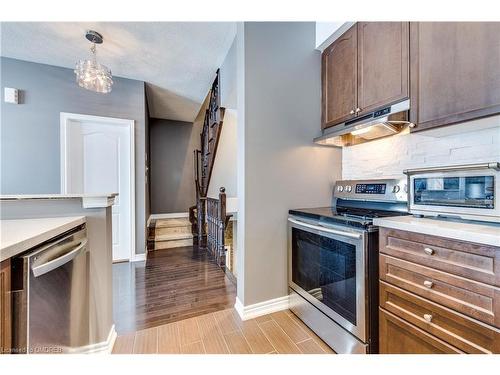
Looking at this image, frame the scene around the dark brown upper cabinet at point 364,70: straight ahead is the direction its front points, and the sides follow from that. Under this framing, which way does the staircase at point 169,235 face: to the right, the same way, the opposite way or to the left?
to the left

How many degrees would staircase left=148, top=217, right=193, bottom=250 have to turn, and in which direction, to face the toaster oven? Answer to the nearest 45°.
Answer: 0° — it already faces it

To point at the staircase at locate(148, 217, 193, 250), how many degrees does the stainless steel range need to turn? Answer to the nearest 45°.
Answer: approximately 90° to its right

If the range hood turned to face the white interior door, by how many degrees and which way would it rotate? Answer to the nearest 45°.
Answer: approximately 45° to its right

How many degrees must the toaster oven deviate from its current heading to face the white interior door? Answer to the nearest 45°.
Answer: approximately 45° to its right

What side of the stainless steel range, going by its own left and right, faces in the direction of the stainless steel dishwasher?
front

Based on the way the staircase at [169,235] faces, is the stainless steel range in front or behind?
in front

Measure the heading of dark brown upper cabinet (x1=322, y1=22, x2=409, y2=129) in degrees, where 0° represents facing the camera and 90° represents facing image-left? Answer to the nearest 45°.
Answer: approximately 45°

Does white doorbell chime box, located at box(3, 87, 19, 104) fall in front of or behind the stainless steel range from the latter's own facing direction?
in front
